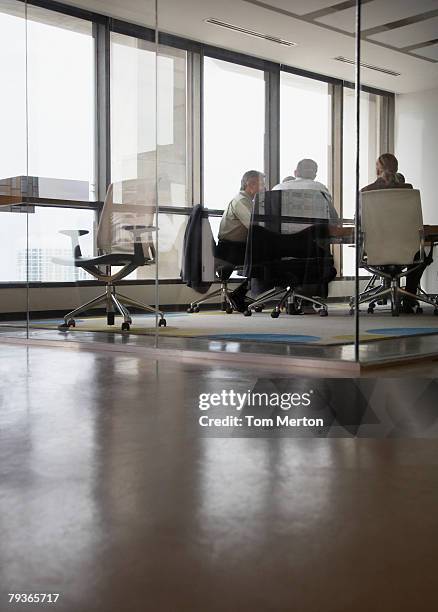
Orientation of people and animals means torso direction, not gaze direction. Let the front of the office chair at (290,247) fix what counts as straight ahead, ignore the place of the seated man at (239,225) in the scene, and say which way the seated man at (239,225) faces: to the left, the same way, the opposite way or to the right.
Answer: to the right

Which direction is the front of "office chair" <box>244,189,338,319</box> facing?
away from the camera

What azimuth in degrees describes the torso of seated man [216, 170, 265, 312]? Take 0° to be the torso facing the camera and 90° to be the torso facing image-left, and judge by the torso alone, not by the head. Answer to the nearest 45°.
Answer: approximately 270°

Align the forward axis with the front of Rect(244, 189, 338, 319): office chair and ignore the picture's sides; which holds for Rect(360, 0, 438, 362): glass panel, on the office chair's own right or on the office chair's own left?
on the office chair's own right

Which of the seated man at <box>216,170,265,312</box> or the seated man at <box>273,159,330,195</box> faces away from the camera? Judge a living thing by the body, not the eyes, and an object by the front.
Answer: the seated man at <box>273,159,330,195</box>

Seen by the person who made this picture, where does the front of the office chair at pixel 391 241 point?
facing away from the viewer

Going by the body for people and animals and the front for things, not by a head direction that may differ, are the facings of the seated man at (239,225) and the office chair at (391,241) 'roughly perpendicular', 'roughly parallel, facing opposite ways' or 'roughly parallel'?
roughly perpendicular

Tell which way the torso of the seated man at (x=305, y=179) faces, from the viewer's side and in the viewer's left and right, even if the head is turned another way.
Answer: facing away from the viewer

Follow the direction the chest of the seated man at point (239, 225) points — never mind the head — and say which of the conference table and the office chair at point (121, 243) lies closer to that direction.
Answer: the conference table

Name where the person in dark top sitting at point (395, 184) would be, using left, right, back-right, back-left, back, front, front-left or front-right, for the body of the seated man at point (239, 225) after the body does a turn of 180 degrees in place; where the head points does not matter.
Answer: back

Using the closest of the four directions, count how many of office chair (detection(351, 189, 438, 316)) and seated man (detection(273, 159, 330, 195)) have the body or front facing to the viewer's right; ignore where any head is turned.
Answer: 0
